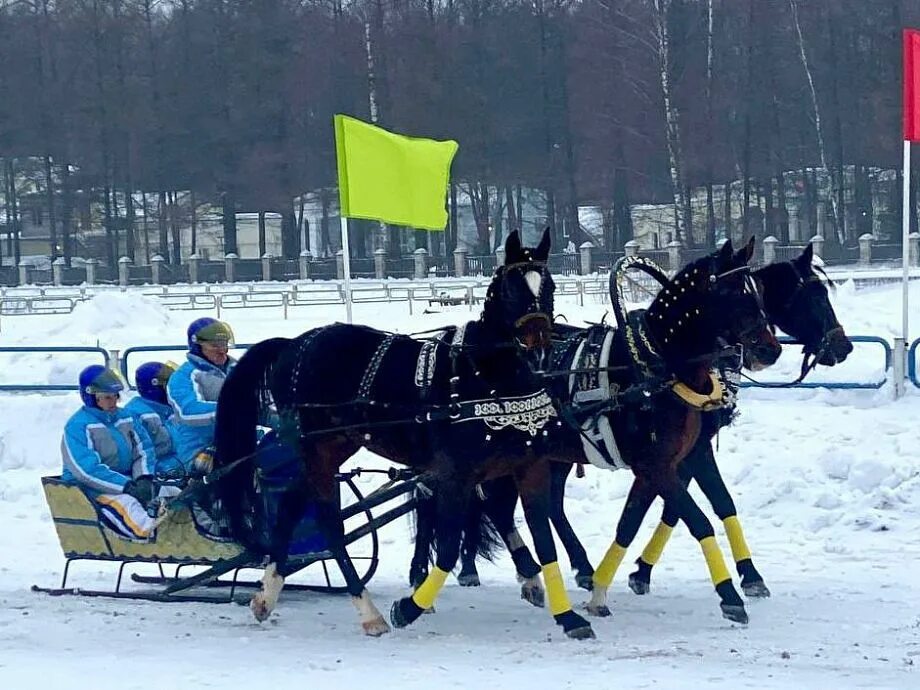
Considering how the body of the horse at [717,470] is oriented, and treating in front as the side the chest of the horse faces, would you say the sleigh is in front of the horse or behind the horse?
behind

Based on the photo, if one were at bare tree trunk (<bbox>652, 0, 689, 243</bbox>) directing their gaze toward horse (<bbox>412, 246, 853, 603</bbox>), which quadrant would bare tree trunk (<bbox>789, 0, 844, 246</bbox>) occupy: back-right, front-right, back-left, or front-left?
back-left

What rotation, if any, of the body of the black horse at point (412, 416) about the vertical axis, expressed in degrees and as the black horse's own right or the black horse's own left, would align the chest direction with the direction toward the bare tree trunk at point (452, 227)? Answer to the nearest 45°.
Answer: approximately 135° to the black horse's own left

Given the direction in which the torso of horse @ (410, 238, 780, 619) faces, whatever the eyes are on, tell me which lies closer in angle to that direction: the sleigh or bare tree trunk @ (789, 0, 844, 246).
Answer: the bare tree trunk

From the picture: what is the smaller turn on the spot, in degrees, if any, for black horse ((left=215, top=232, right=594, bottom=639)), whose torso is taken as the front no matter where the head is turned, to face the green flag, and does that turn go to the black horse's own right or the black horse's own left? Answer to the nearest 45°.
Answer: approximately 135° to the black horse's own left

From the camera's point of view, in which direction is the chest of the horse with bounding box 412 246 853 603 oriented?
to the viewer's right

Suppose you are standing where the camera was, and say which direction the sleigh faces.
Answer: facing to the right of the viewer

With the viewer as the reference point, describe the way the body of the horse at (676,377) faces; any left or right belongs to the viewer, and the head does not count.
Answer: facing to the right of the viewer
